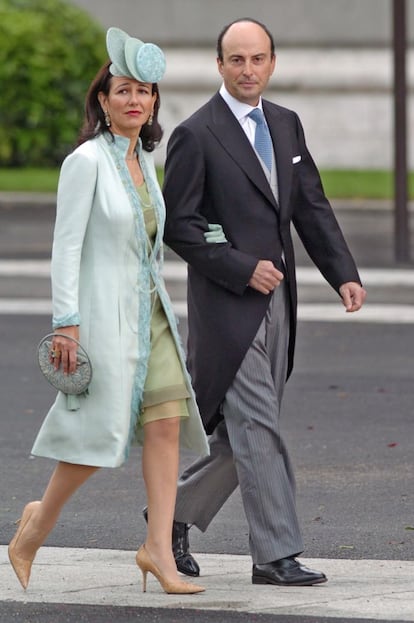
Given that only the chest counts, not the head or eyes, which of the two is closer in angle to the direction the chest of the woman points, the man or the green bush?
the man

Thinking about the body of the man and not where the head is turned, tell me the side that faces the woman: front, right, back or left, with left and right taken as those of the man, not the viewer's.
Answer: right

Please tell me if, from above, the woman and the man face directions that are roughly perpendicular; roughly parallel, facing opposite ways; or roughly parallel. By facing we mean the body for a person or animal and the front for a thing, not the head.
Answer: roughly parallel

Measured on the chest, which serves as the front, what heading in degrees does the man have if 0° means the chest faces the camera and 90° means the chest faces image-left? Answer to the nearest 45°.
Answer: approximately 315°

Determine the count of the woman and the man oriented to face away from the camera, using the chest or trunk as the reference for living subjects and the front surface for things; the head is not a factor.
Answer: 0

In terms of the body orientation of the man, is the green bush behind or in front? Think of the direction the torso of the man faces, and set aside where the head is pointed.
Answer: behind

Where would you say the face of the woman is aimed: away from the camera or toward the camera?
toward the camera
